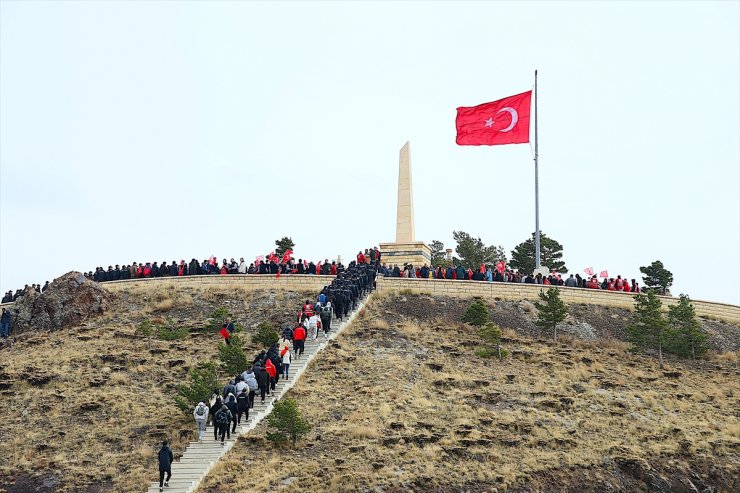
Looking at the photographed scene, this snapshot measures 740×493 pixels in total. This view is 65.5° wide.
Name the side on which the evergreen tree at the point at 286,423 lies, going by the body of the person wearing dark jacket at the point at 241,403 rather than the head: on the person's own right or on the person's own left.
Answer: on the person's own right

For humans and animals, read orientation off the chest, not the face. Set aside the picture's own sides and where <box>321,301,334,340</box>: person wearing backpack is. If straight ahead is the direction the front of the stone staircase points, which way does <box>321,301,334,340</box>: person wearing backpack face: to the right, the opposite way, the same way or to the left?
the opposite way

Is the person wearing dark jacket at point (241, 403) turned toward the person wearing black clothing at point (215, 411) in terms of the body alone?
no

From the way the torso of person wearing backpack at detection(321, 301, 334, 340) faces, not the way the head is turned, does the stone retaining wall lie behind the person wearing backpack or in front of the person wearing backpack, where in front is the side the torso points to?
in front

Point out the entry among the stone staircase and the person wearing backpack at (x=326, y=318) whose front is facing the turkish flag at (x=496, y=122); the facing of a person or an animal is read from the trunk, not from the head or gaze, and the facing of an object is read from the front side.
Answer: the person wearing backpack

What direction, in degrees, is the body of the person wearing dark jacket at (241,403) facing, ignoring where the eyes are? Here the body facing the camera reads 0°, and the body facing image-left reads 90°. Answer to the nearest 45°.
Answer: approximately 225°

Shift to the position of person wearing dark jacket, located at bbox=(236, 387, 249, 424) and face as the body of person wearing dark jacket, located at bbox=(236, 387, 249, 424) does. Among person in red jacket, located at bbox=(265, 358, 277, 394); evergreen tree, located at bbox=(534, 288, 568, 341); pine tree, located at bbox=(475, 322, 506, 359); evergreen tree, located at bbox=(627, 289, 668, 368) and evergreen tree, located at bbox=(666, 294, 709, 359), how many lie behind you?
0

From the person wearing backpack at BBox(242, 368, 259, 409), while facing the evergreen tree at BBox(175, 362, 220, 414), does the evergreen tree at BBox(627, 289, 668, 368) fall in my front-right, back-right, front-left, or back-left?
back-right

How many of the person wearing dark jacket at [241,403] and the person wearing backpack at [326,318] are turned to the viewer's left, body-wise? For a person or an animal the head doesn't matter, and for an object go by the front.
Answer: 0

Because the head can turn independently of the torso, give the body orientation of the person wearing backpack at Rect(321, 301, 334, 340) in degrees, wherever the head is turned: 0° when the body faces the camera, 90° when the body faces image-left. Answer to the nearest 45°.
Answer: approximately 225°

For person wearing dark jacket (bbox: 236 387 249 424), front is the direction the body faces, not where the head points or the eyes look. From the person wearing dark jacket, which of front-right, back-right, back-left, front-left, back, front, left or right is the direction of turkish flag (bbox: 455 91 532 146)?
front

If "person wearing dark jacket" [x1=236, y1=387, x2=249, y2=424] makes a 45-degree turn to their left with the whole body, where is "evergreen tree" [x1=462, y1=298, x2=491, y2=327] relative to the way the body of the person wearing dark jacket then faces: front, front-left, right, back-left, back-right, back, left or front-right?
front-right

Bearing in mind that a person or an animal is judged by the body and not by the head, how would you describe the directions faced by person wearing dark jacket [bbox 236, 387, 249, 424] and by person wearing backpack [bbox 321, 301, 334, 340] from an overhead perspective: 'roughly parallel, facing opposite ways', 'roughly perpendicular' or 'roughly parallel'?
roughly parallel
